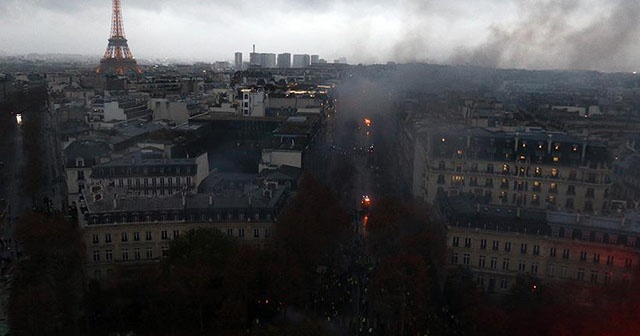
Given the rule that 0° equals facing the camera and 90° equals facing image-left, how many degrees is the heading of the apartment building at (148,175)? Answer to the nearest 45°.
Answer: approximately 0°

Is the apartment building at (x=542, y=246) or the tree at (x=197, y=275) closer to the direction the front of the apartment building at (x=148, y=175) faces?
the tree

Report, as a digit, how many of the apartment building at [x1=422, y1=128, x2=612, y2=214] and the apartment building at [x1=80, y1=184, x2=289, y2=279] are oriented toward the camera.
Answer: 2

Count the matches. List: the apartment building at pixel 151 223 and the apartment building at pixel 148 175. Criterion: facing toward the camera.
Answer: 2

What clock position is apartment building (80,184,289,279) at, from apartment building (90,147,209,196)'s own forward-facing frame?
apartment building (80,184,289,279) is roughly at 12 o'clock from apartment building (90,147,209,196).

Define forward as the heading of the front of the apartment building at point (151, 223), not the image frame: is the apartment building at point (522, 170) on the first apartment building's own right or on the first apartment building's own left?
on the first apartment building's own left

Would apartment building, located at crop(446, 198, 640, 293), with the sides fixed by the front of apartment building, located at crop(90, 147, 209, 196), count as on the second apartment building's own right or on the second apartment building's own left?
on the second apartment building's own left

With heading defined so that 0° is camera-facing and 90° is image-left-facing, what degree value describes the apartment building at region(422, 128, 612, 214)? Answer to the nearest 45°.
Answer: approximately 0°

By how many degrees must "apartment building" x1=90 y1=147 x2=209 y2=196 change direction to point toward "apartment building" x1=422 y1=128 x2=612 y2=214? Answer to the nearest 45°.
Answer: approximately 90° to its left
